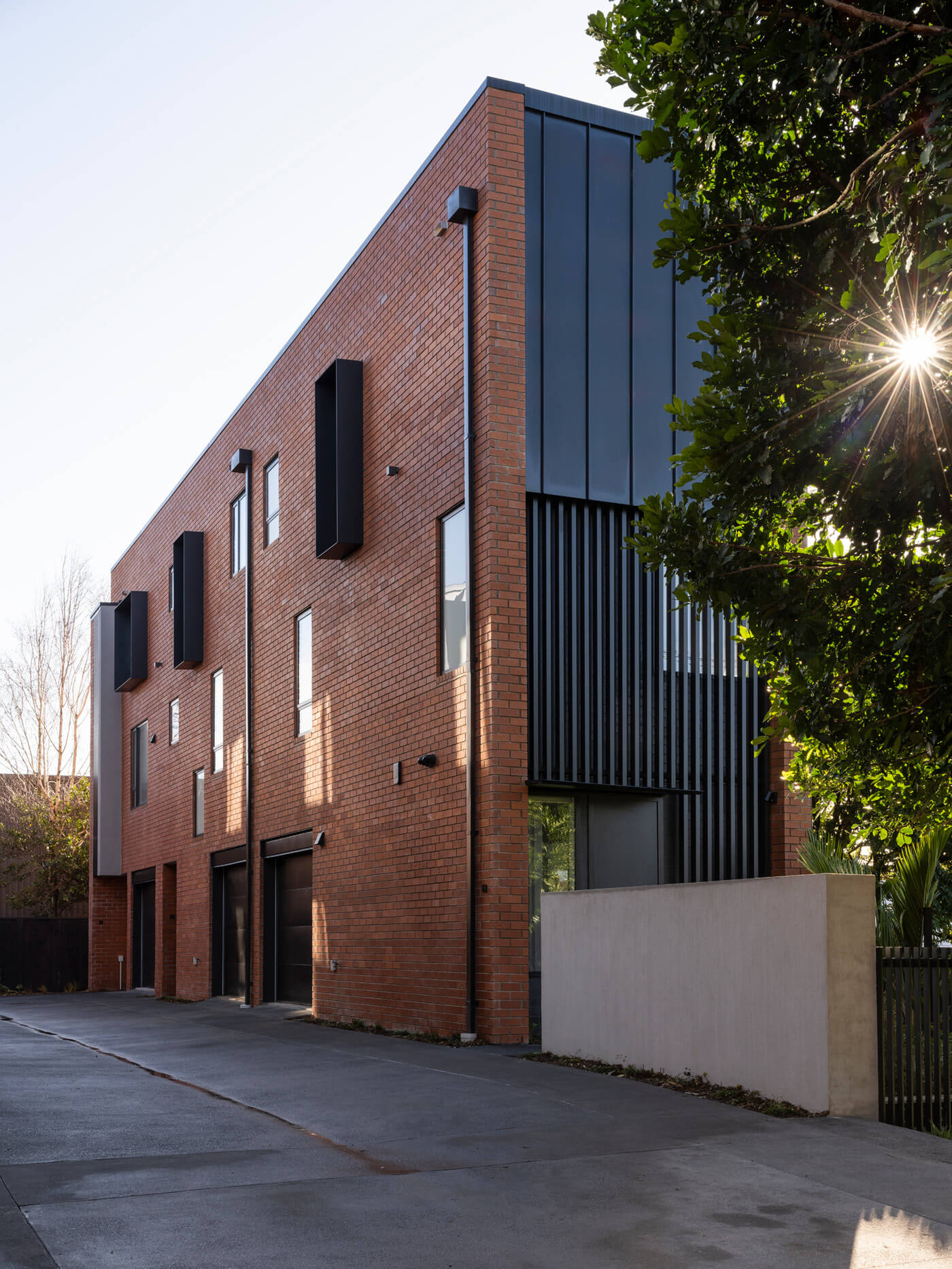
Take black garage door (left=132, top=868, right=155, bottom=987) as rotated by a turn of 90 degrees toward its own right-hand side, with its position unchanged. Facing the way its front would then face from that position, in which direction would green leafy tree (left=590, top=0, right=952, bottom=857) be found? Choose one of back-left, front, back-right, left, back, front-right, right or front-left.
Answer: back-left

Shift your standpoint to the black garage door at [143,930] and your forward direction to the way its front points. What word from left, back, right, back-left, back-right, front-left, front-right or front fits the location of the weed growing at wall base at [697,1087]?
front-left

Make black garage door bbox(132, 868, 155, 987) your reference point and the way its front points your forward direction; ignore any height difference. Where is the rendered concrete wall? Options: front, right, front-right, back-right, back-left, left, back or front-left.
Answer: front-left

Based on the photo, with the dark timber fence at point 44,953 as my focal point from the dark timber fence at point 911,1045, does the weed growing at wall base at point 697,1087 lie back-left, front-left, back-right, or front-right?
front-left

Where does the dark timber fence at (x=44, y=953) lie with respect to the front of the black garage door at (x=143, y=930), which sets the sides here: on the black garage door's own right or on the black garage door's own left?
on the black garage door's own right
